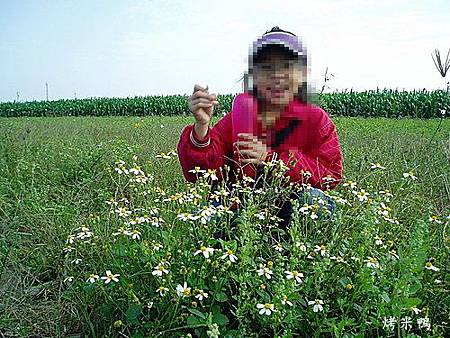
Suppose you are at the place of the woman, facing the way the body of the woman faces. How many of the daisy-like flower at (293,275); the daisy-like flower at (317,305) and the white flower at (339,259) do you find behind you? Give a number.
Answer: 0

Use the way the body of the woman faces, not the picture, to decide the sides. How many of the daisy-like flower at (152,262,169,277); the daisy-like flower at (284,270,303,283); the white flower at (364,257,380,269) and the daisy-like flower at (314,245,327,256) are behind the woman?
0

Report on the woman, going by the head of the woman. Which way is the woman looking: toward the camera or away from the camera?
toward the camera

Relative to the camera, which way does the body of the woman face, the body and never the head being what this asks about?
toward the camera

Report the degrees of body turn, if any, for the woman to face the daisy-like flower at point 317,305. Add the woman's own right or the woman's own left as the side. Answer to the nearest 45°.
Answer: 0° — they already face it

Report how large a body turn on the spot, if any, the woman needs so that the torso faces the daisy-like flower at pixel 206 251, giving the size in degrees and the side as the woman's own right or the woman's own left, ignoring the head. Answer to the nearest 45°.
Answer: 0° — they already face it

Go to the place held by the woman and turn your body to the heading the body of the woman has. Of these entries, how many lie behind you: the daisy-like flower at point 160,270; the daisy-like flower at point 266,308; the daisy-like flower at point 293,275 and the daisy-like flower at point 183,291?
0

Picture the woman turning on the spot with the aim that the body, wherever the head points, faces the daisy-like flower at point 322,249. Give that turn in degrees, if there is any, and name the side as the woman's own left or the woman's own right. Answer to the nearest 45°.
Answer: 0° — they already face it

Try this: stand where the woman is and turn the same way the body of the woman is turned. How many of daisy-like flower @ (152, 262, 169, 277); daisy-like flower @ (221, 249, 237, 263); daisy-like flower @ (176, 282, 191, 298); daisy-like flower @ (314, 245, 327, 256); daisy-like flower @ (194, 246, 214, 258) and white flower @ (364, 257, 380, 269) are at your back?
0

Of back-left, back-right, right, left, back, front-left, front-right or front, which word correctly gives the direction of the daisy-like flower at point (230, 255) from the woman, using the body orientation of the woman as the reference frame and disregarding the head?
front

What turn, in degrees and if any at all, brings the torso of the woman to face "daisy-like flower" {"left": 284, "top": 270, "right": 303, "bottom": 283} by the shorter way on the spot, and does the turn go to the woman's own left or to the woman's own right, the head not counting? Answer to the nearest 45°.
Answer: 0° — they already face it

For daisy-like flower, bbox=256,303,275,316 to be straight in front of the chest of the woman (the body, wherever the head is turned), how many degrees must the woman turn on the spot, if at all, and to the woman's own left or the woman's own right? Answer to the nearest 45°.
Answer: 0° — they already face it
